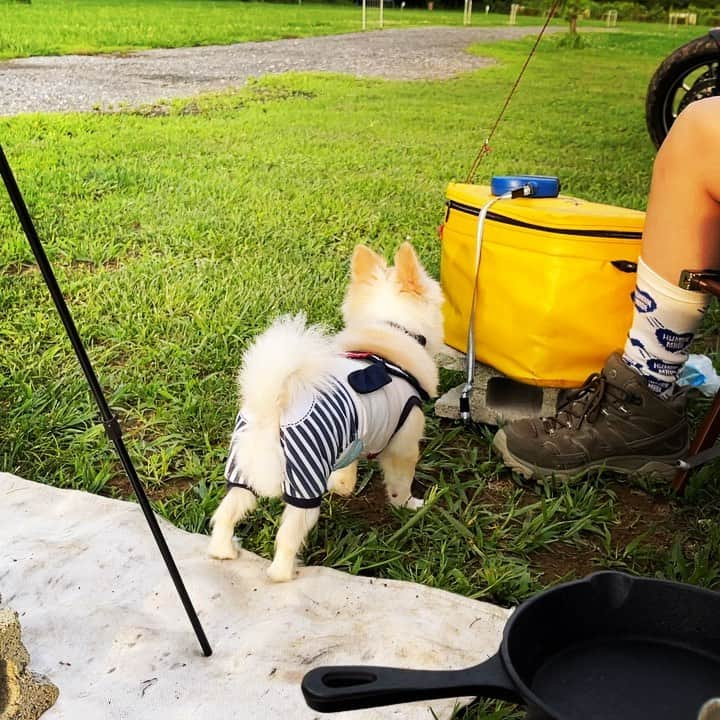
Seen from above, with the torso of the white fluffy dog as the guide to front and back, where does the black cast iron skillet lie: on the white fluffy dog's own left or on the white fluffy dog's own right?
on the white fluffy dog's own right

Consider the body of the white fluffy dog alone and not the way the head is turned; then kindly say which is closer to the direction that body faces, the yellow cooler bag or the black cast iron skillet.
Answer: the yellow cooler bag

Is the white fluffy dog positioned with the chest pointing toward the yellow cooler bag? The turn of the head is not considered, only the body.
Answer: yes

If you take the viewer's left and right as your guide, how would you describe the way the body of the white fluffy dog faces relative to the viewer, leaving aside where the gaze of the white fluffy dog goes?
facing away from the viewer and to the right of the viewer
